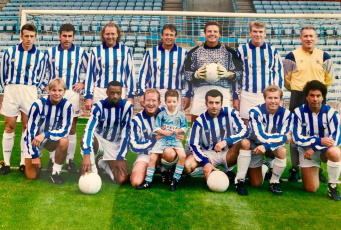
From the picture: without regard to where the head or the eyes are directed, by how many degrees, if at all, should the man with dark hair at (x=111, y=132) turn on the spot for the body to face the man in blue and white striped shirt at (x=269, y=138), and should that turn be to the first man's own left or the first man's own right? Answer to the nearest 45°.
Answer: approximately 90° to the first man's own left

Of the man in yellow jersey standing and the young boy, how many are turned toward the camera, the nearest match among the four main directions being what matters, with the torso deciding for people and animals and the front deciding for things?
2

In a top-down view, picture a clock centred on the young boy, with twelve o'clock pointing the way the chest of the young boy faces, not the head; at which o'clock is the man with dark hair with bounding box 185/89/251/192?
The man with dark hair is roughly at 9 o'clock from the young boy.

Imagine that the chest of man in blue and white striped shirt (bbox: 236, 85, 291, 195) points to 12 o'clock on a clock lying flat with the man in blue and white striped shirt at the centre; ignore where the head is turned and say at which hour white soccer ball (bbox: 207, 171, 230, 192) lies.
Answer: The white soccer ball is roughly at 2 o'clock from the man in blue and white striped shirt.

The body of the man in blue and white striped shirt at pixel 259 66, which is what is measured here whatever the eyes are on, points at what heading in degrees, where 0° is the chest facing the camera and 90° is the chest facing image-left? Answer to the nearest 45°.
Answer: approximately 0°

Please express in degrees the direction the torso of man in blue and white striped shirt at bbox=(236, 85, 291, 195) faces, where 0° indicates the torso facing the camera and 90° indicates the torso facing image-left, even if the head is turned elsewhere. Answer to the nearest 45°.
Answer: approximately 0°
